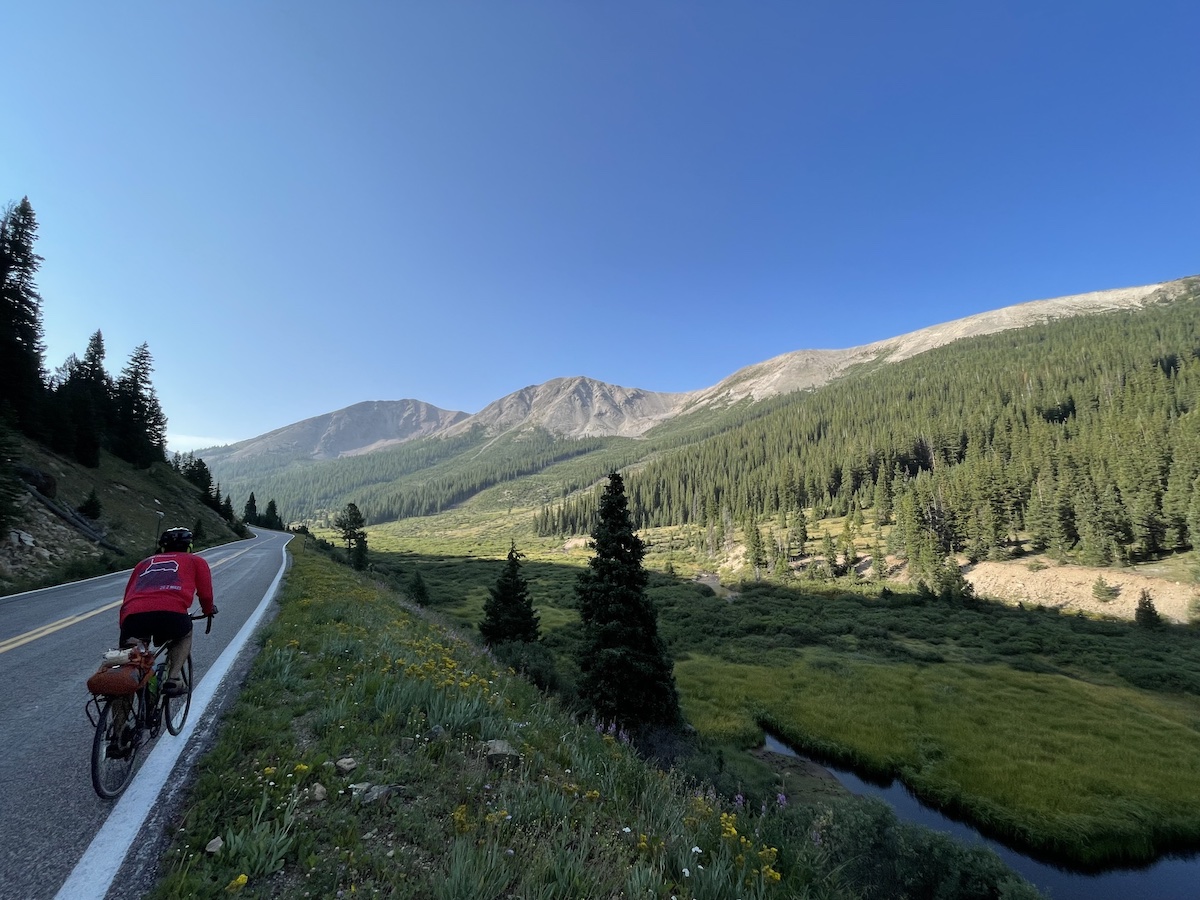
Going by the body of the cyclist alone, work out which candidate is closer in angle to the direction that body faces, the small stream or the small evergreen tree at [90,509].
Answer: the small evergreen tree

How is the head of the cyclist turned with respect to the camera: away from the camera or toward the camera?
away from the camera

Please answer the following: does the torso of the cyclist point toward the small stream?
no

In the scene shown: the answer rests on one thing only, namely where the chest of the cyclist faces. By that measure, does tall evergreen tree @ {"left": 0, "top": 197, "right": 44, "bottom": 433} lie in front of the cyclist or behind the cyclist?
in front

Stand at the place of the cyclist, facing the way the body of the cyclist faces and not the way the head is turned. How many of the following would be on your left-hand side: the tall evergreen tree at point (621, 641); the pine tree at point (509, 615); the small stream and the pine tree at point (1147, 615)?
0

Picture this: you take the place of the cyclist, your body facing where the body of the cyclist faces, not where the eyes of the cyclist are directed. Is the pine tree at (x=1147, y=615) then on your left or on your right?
on your right

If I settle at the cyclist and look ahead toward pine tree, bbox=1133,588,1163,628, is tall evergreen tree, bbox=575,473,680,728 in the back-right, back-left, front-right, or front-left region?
front-left

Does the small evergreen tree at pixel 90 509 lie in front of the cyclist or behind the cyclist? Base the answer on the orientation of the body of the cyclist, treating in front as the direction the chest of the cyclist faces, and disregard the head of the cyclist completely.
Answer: in front

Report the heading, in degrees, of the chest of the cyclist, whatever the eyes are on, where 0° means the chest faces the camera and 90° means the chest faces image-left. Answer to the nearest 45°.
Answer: approximately 180°

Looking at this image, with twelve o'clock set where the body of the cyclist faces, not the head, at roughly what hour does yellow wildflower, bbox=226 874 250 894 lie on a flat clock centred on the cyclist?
The yellow wildflower is roughly at 6 o'clock from the cyclist.

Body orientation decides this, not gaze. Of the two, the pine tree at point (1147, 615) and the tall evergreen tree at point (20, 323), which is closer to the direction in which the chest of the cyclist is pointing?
the tall evergreen tree

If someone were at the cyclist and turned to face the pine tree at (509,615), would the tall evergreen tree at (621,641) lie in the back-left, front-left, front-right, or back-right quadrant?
front-right

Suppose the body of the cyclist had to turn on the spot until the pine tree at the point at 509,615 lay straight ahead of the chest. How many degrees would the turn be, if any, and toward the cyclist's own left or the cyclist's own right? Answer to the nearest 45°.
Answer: approximately 45° to the cyclist's own right
